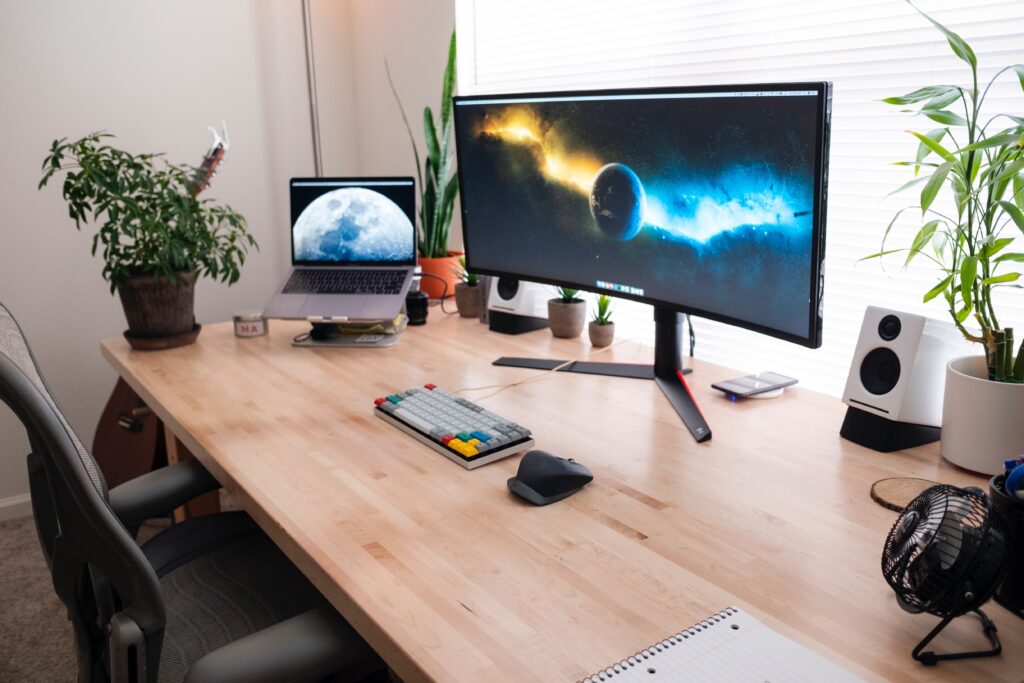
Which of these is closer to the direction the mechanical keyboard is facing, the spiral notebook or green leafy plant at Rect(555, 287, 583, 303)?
the spiral notebook

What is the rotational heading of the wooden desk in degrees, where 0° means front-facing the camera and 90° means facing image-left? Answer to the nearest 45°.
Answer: approximately 45°

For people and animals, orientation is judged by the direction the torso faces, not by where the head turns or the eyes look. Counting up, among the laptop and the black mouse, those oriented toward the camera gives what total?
1

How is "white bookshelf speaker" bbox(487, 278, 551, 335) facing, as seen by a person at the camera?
facing the viewer and to the left of the viewer

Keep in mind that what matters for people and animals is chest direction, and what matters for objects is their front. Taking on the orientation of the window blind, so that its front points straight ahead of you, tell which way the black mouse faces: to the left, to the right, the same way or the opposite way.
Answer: the opposite way

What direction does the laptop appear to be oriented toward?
toward the camera

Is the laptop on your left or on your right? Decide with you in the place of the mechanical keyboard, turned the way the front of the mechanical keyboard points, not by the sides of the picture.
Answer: on your right

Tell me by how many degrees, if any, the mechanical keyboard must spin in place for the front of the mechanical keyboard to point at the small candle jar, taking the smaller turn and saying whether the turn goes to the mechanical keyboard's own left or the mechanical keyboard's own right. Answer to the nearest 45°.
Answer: approximately 90° to the mechanical keyboard's own right

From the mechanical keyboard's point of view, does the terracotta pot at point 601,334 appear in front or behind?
behind
